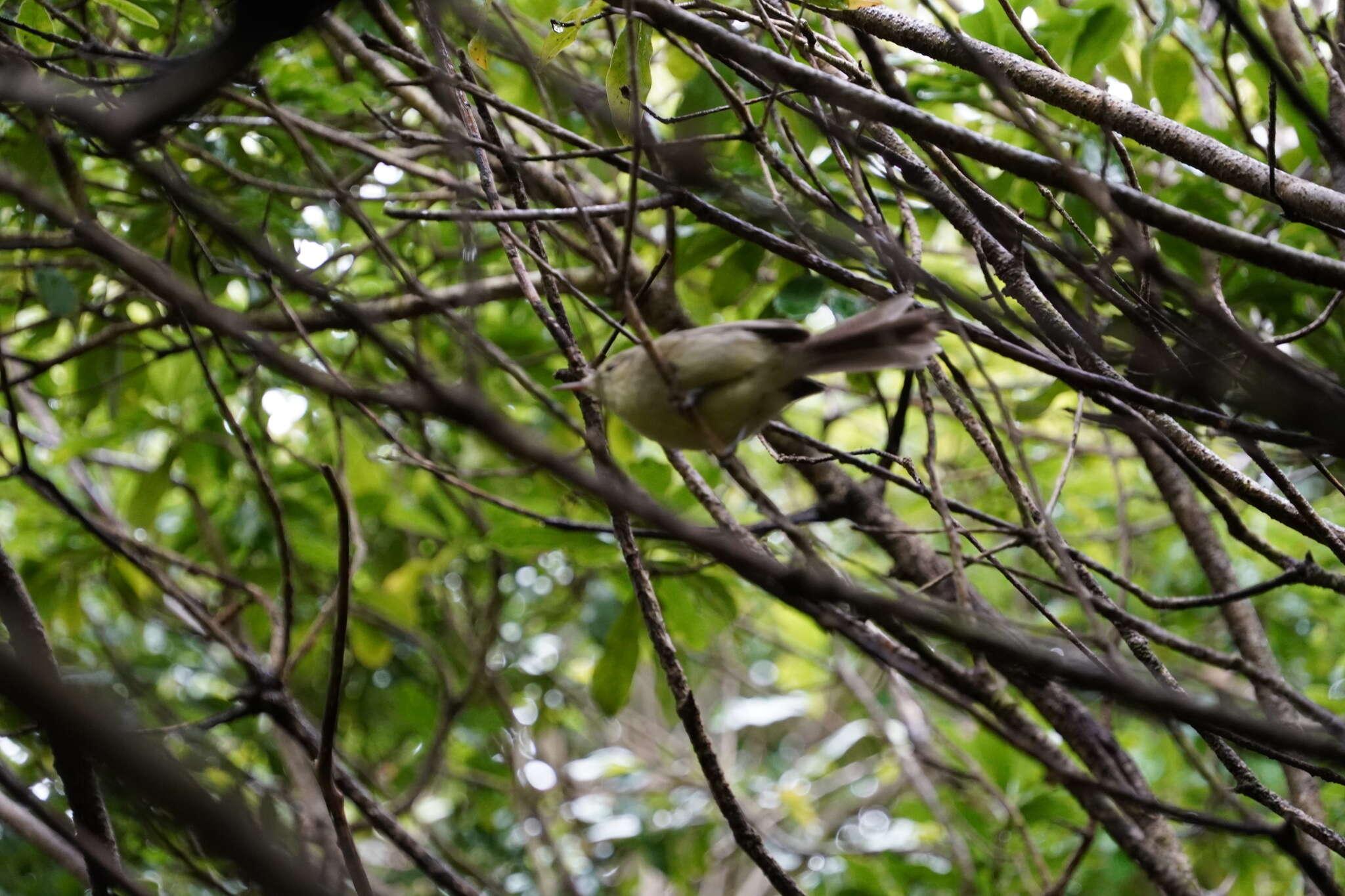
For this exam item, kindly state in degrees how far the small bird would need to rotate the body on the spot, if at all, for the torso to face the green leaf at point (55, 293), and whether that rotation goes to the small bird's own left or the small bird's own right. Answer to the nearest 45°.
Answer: approximately 45° to the small bird's own right

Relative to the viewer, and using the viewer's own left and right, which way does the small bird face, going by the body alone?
facing to the left of the viewer

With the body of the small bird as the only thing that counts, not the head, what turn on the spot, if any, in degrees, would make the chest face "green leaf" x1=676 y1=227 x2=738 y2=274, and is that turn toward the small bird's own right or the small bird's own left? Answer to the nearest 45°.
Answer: approximately 90° to the small bird's own right
